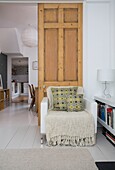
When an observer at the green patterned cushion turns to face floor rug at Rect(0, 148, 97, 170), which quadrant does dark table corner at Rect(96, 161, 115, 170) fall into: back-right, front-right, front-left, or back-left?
front-left

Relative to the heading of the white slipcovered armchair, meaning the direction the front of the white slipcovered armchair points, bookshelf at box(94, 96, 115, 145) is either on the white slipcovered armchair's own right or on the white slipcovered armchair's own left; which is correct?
on the white slipcovered armchair's own left

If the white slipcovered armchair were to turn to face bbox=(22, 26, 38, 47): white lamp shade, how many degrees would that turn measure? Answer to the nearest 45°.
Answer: approximately 180°

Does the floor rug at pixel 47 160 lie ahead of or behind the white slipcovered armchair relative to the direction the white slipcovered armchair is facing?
ahead

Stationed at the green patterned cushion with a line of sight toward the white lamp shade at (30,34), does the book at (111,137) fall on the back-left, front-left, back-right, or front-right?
back-right

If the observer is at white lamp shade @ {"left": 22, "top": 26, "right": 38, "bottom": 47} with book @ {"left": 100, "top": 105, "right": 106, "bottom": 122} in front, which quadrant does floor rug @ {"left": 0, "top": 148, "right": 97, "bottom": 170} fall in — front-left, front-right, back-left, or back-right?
front-right

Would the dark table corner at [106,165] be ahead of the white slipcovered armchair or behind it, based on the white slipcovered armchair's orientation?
ahead

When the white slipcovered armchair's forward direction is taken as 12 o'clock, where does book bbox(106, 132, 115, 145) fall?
The book is roughly at 10 o'clock from the white slipcovered armchair.

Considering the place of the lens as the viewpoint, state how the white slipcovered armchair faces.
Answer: facing the viewer

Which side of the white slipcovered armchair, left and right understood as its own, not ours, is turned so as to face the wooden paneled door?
back

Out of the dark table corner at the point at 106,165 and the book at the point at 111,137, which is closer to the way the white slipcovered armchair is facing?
the dark table corner

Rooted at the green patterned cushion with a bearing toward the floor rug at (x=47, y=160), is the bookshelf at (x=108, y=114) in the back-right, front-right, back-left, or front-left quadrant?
front-left
